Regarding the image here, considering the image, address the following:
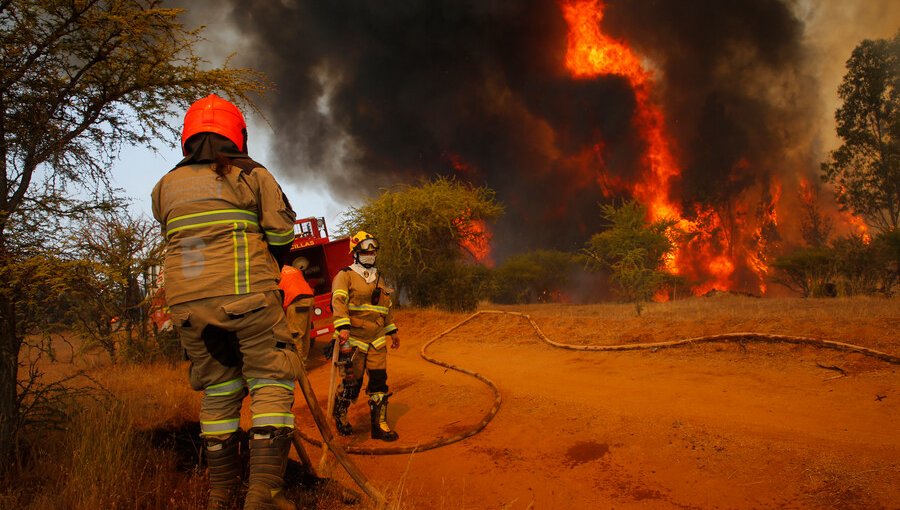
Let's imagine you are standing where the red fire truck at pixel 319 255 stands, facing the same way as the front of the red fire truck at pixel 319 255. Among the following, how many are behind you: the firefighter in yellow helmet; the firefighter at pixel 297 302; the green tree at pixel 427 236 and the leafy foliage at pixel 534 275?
2

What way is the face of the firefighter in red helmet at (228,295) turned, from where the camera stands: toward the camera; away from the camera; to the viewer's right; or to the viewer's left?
away from the camera

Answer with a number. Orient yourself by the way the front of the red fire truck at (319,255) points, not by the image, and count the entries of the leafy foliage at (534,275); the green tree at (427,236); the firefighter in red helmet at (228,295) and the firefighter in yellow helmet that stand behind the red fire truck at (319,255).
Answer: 2

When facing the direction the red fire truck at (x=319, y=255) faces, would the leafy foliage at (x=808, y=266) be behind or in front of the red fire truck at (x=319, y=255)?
behind

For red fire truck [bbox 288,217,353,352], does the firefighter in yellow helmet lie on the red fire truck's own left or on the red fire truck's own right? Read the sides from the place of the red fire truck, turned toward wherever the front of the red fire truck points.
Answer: on the red fire truck's own left

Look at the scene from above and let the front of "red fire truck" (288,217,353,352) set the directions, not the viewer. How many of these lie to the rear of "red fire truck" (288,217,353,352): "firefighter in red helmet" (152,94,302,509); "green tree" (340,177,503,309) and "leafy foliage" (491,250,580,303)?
2

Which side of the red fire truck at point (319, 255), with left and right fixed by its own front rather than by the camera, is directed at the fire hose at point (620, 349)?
left
